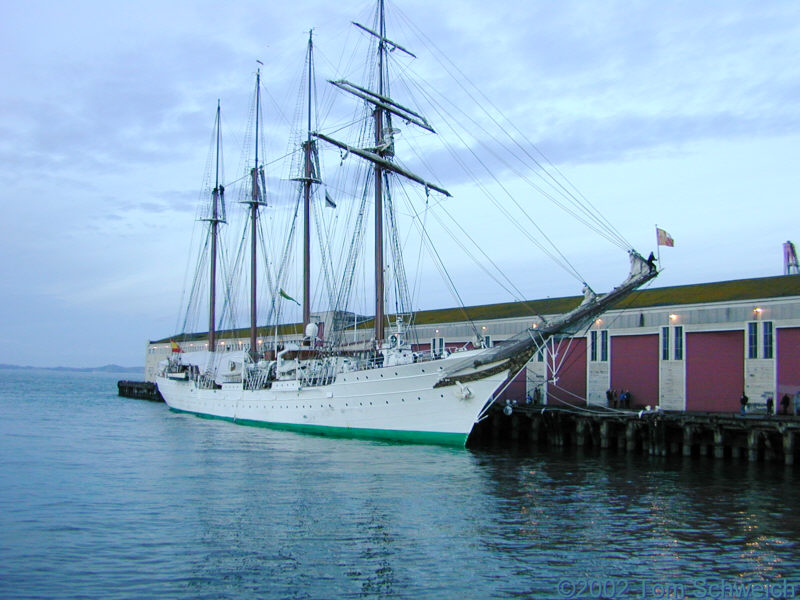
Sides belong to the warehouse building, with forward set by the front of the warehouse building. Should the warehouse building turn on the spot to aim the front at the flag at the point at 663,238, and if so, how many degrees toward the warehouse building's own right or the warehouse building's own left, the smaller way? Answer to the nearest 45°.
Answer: approximately 45° to the warehouse building's own left

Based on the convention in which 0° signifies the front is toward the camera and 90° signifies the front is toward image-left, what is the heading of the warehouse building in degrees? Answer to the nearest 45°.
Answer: approximately 45°
